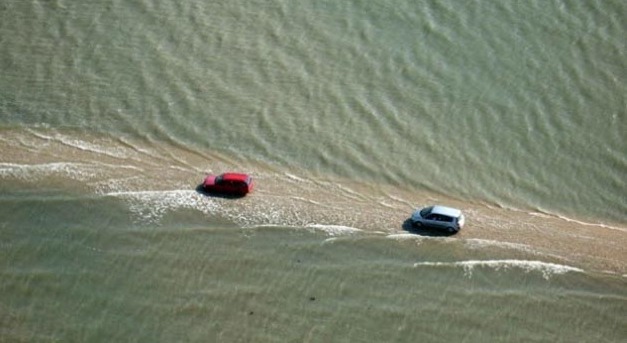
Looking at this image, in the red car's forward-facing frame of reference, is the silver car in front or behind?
behind

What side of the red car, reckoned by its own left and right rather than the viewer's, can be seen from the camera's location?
left
